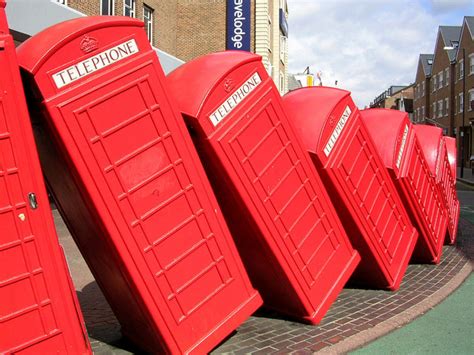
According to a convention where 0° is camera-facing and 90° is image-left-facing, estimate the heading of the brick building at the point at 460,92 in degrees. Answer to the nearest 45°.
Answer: approximately 45°

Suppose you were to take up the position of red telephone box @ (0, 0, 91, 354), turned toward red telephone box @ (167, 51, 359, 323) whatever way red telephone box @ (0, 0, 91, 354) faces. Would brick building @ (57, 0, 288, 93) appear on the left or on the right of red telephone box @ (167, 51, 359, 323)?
left
